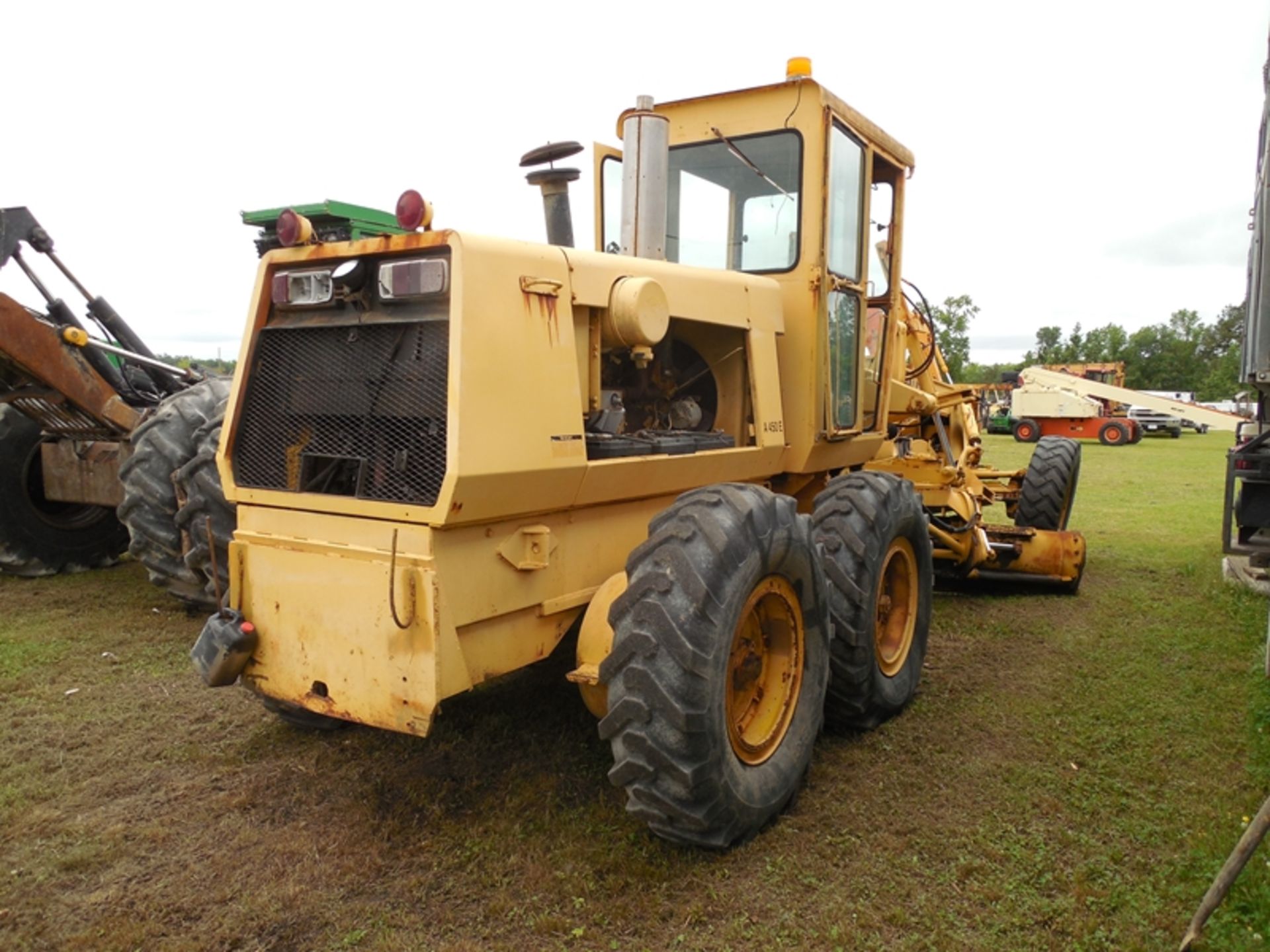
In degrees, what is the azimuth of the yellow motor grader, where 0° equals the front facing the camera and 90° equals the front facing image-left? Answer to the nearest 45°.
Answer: approximately 225°
